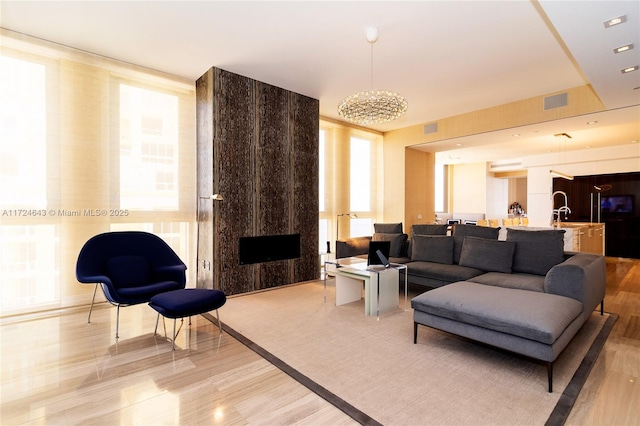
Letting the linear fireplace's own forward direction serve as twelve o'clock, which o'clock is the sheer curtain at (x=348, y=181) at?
The sheer curtain is roughly at 9 o'clock from the linear fireplace.

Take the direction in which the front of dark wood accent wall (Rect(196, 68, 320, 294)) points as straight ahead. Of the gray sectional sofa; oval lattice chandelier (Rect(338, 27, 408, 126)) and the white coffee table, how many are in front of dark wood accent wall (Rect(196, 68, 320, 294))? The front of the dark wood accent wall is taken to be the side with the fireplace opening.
3

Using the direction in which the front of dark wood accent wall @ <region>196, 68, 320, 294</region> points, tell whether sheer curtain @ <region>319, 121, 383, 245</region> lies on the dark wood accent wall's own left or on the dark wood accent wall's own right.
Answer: on the dark wood accent wall's own left

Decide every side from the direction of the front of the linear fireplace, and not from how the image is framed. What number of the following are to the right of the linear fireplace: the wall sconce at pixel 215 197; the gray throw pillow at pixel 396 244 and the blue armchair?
2

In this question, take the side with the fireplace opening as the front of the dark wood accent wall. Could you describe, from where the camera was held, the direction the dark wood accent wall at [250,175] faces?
facing the viewer and to the right of the viewer

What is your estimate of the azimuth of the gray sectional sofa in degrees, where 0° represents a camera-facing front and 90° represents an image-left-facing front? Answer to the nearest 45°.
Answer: approximately 45°

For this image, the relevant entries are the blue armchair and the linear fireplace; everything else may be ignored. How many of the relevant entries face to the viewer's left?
0

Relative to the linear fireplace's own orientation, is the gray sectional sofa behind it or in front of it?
in front

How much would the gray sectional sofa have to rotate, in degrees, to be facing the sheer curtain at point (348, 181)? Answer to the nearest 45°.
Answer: approximately 90° to its right
